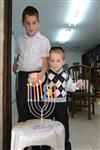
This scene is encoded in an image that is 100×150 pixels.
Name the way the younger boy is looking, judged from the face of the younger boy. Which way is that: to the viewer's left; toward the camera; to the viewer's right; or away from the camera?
toward the camera

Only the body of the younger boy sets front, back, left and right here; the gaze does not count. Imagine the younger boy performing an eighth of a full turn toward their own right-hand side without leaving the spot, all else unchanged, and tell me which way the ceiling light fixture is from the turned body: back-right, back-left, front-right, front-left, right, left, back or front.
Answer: back-right

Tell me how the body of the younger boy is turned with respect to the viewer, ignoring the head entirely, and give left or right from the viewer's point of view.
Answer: facing the viewer
